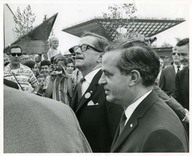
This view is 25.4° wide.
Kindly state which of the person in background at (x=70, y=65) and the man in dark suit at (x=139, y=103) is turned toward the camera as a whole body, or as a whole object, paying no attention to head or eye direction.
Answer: the person in background

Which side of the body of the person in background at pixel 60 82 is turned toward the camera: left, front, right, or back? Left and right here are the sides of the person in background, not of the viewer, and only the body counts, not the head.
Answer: front

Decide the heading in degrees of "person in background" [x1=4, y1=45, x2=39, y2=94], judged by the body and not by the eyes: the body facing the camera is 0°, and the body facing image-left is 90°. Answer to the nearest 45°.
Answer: approximately 0°

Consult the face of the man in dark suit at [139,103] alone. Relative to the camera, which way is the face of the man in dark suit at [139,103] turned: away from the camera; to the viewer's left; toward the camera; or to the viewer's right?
to the viewer's left

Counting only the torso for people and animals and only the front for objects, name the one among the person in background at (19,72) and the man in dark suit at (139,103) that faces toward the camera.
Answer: the person in background

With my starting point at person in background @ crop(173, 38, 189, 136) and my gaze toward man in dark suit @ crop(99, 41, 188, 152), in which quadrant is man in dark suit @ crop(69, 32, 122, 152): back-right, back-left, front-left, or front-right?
front-right

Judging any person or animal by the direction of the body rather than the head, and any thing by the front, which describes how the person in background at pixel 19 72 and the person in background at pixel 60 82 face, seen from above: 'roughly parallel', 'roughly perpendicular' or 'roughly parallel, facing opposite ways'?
roughly parallel

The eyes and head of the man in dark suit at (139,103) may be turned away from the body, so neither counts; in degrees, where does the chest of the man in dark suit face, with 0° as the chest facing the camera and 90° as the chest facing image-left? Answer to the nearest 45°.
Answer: approximately 90°
